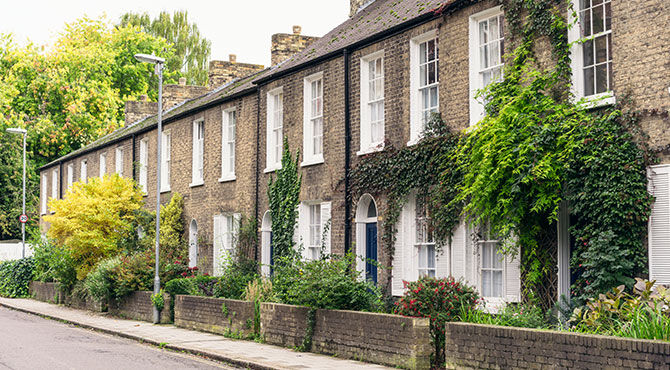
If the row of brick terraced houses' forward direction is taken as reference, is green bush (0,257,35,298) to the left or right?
on its right

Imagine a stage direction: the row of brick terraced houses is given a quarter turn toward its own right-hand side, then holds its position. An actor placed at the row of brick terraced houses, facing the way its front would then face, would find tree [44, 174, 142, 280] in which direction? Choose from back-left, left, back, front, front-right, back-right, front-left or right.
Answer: front

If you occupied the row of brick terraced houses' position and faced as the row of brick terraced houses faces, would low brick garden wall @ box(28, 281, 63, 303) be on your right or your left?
on your right

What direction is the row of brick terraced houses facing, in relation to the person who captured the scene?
facing the viewer and to the left of the viewer
